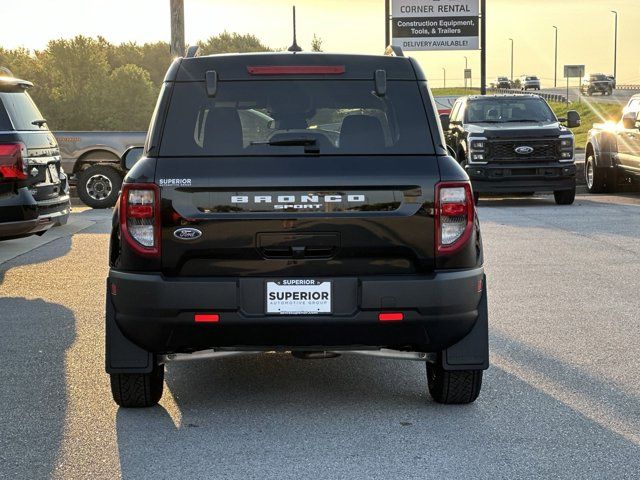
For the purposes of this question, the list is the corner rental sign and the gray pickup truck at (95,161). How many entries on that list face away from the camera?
0

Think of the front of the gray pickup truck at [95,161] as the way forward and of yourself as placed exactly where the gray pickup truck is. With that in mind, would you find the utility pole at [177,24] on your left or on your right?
on your left

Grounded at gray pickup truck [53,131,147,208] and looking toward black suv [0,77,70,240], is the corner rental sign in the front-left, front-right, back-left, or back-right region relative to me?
back-left

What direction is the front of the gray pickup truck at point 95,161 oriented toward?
to the viewer's right

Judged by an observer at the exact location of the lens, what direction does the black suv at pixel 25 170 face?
facing away from the viewer and to the left of the viewer

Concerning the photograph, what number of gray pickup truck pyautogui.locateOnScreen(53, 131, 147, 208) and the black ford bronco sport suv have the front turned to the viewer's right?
1

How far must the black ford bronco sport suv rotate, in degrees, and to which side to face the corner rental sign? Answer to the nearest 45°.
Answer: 0° — it already faces it

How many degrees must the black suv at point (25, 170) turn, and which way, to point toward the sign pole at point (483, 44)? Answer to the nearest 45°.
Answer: approximately 90° to its right

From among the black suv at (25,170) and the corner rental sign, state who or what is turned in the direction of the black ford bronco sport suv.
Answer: the corner rental sign

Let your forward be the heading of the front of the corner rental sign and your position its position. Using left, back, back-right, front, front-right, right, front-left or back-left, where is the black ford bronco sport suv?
front

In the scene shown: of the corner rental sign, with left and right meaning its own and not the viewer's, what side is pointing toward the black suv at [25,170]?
front

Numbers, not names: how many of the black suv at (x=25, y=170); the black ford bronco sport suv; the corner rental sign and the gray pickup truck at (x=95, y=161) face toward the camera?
1

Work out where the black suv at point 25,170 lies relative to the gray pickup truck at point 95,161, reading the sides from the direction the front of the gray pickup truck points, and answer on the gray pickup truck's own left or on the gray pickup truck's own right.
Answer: on the gray pickup truck's own right

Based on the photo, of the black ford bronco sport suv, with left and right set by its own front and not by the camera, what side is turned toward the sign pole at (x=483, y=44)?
front

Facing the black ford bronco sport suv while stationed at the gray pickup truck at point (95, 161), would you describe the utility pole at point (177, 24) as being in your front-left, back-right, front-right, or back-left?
back-left

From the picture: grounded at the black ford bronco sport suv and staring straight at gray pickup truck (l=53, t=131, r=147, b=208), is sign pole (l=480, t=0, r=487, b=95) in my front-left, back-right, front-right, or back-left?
front-right

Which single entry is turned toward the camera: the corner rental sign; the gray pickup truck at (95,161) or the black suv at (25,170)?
the corner rental sign

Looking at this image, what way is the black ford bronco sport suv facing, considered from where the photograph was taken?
facing away from the viewer

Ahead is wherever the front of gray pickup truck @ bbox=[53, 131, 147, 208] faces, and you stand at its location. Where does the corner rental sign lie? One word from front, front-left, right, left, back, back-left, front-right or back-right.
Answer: front-left

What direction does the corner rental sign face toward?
toward the camera
